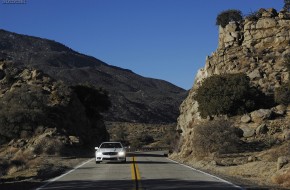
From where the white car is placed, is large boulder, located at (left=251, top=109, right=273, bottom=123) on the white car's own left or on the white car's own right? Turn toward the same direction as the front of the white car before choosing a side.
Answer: on the white car's own left

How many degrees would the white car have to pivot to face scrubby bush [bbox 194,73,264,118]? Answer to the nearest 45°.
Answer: approximately 135° to its left

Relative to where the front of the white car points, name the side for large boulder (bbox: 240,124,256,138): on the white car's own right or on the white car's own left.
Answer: on the white car's own left

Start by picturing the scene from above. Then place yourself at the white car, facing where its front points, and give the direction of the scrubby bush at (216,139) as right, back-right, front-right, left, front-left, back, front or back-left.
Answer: left

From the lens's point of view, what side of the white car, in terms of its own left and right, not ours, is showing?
front

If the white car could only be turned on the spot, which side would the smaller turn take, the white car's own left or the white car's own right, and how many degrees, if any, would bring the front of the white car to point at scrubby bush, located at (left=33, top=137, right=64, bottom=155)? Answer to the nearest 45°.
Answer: approximately 135° to the white car's own right
